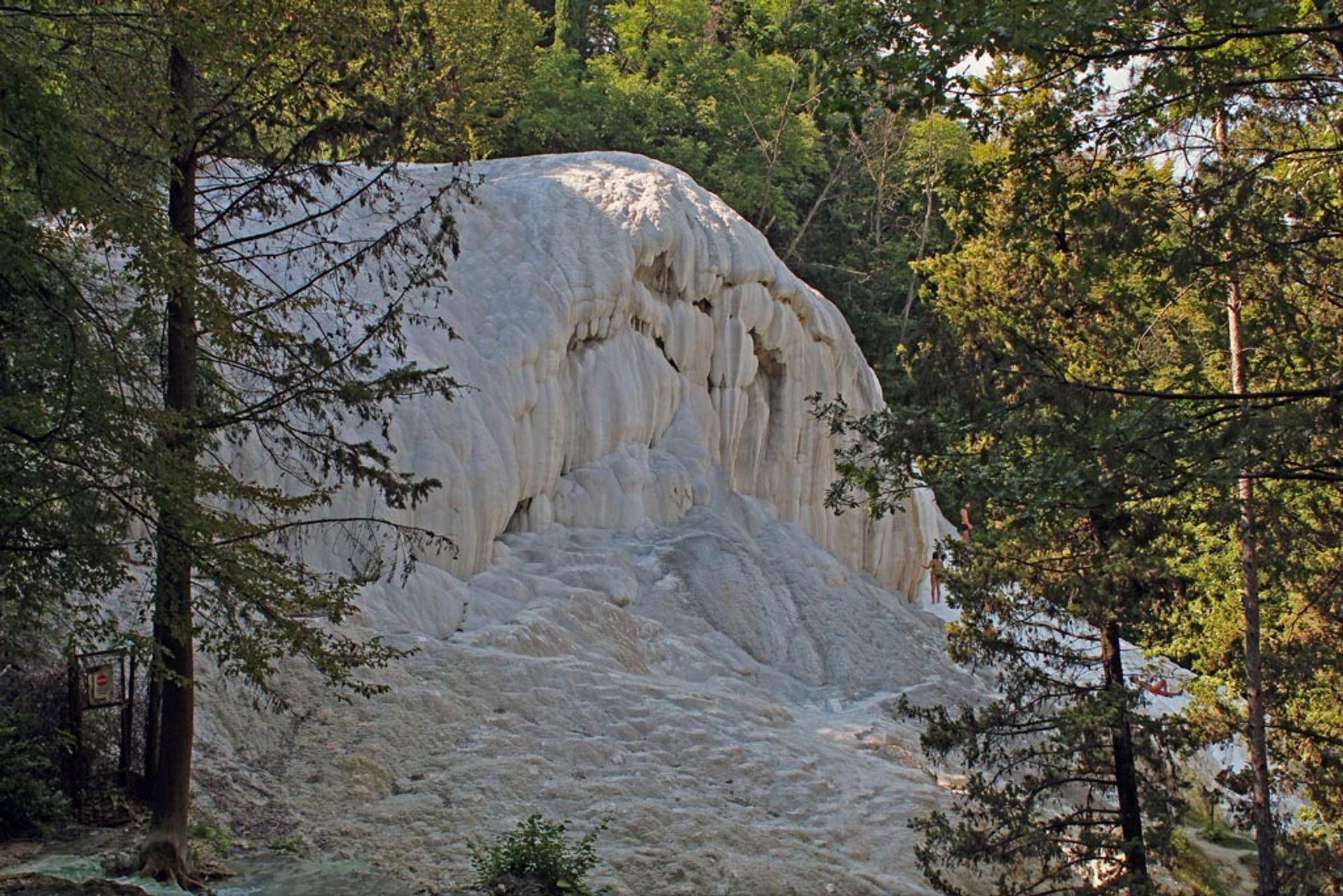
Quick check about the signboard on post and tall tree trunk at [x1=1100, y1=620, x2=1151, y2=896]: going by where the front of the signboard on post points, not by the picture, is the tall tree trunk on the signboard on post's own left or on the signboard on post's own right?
on the signboard on post's own left

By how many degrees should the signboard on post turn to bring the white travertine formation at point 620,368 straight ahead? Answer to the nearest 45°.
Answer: approximately 135° to its left

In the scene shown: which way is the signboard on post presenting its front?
toward the camera

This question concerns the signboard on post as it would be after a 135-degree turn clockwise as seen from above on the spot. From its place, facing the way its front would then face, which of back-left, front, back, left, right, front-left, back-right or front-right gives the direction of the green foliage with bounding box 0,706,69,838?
left

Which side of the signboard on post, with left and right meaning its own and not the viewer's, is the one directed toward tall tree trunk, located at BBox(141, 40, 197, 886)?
front

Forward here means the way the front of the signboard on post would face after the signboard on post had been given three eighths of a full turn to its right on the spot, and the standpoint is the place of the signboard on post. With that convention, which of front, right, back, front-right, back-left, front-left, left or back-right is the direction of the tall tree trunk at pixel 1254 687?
back-right

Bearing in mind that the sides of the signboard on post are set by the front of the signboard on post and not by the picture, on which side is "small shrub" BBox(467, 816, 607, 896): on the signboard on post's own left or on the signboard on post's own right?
on the signboard on post's own left

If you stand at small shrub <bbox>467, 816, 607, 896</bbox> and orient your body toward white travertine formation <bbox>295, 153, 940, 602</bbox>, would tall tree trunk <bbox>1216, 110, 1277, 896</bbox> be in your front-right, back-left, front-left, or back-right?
front-right
